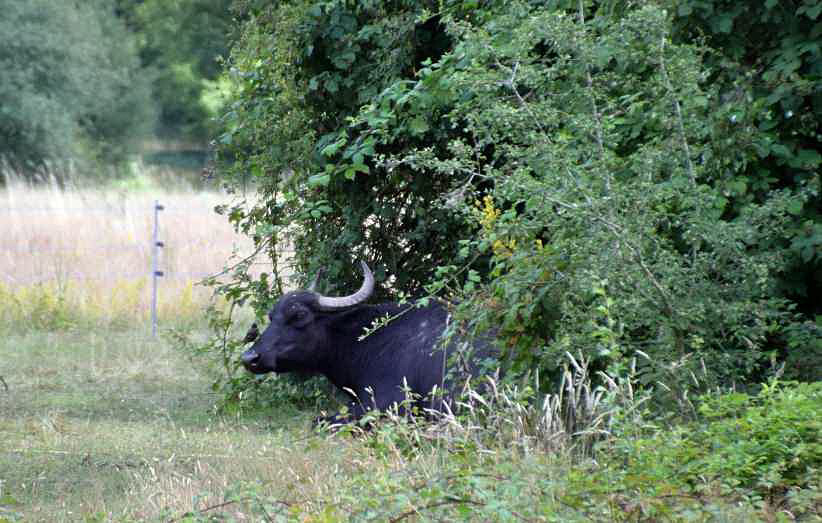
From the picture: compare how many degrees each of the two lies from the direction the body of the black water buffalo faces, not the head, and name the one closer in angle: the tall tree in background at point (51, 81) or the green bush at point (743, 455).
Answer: the tall tree in background

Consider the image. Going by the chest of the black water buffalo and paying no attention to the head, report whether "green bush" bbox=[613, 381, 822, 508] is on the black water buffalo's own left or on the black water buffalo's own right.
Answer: on the black water buffalo's own left

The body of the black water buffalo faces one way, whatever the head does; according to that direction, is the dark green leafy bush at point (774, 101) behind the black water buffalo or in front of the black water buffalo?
behind

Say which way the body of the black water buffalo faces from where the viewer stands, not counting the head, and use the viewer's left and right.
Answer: facing to the left of the viewer
